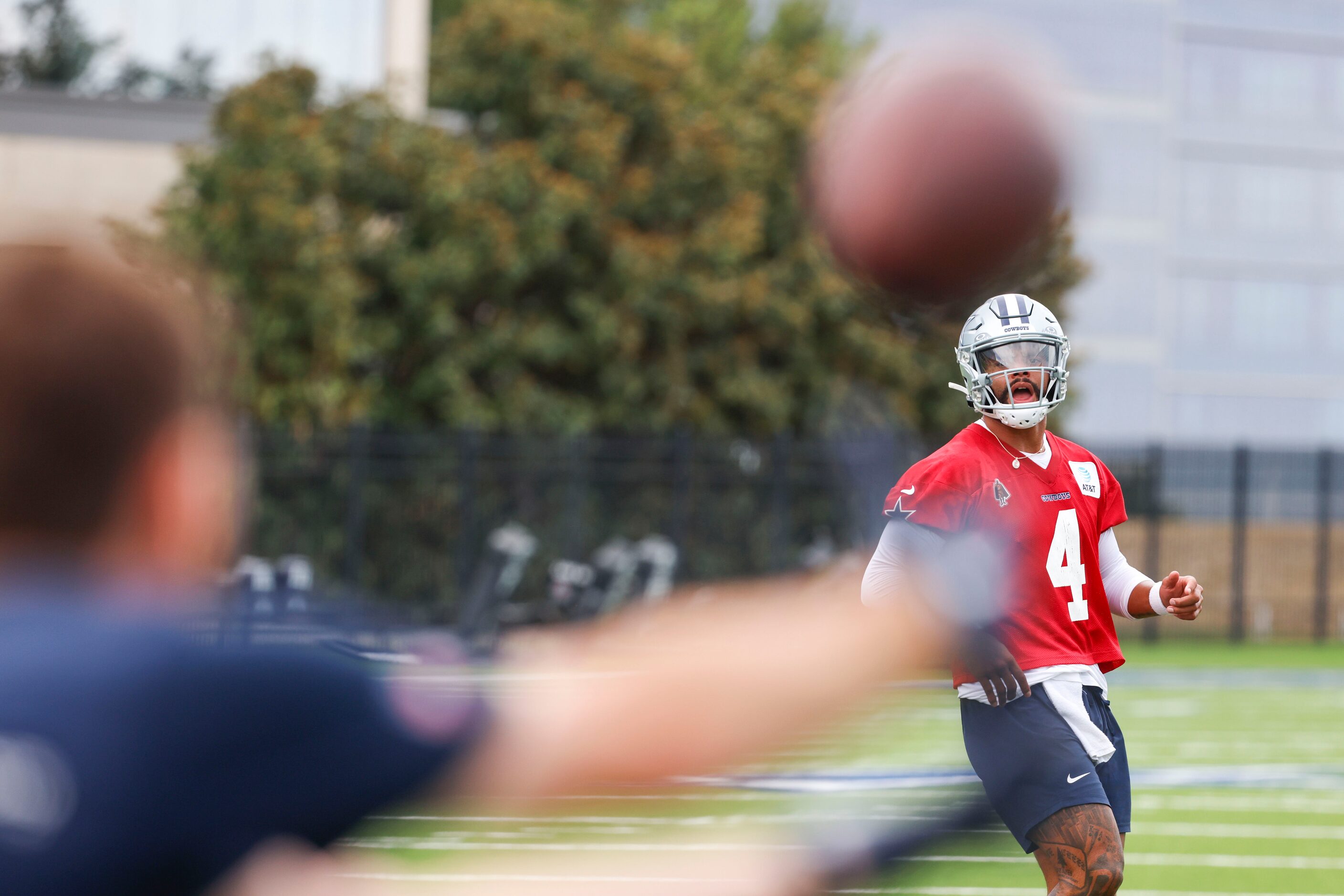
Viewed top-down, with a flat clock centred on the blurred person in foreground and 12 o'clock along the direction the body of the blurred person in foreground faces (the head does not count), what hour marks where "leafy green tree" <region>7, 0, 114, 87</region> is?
The leafy green tree is roughly at 10 o'clock from the blurred person in foreground.

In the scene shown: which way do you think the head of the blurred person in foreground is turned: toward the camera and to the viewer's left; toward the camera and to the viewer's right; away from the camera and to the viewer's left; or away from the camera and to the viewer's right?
away from the camera and to the viewer's right

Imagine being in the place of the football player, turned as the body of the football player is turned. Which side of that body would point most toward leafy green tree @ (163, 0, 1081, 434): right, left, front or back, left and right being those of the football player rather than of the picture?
back

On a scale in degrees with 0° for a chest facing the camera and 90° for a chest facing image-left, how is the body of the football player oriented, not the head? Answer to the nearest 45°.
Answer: approximately 315°

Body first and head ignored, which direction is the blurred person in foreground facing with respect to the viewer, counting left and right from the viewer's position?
facing away from the viewer and to the right of the viewer

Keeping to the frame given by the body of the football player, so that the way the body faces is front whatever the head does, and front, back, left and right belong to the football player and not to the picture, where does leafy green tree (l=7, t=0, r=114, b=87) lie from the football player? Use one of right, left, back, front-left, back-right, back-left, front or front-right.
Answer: back

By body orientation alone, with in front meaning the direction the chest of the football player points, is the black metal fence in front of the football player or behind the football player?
behind

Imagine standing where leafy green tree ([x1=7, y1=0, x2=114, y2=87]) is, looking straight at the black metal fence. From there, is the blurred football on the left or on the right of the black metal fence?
right
